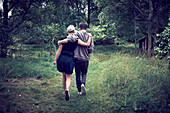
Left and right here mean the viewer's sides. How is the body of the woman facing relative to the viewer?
facing away from the viewer
